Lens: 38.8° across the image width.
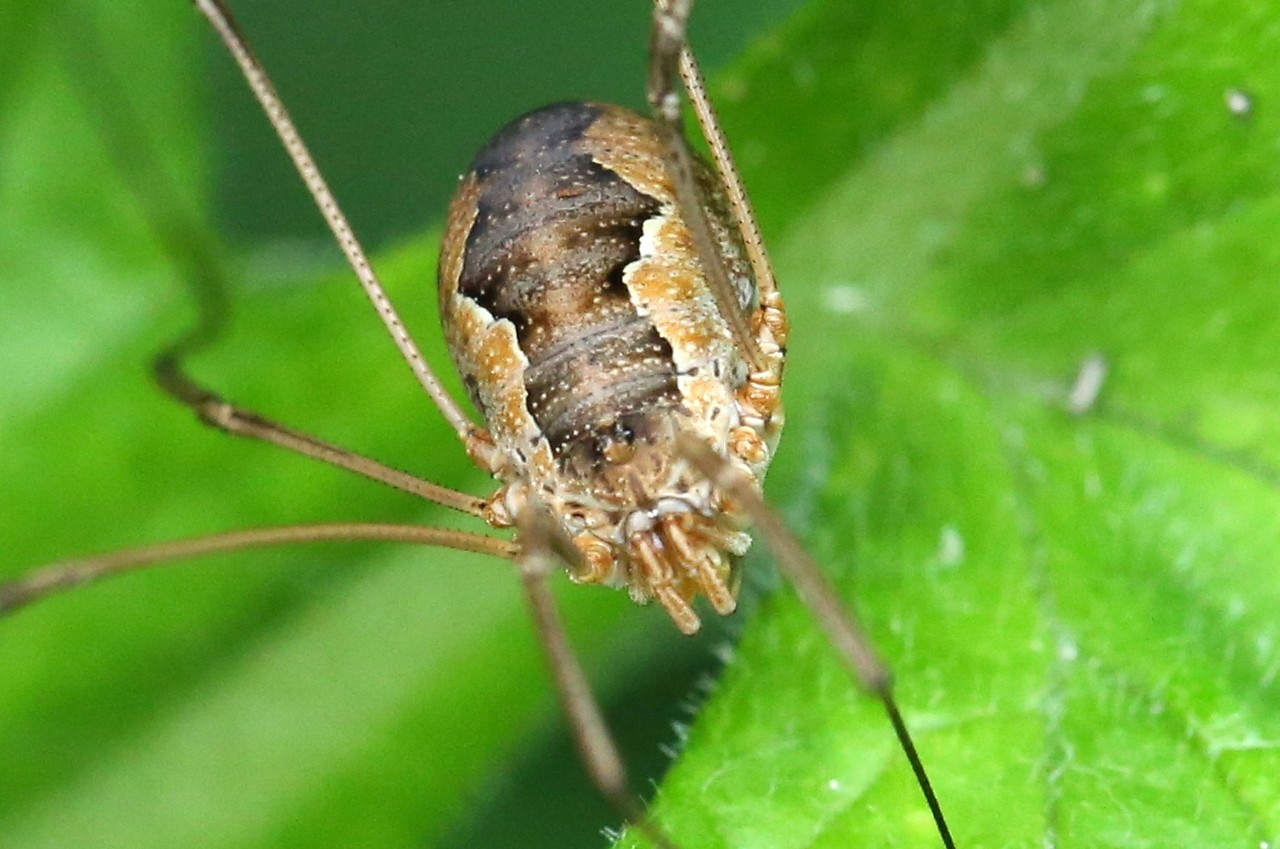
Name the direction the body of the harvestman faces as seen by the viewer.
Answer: toward the camera
